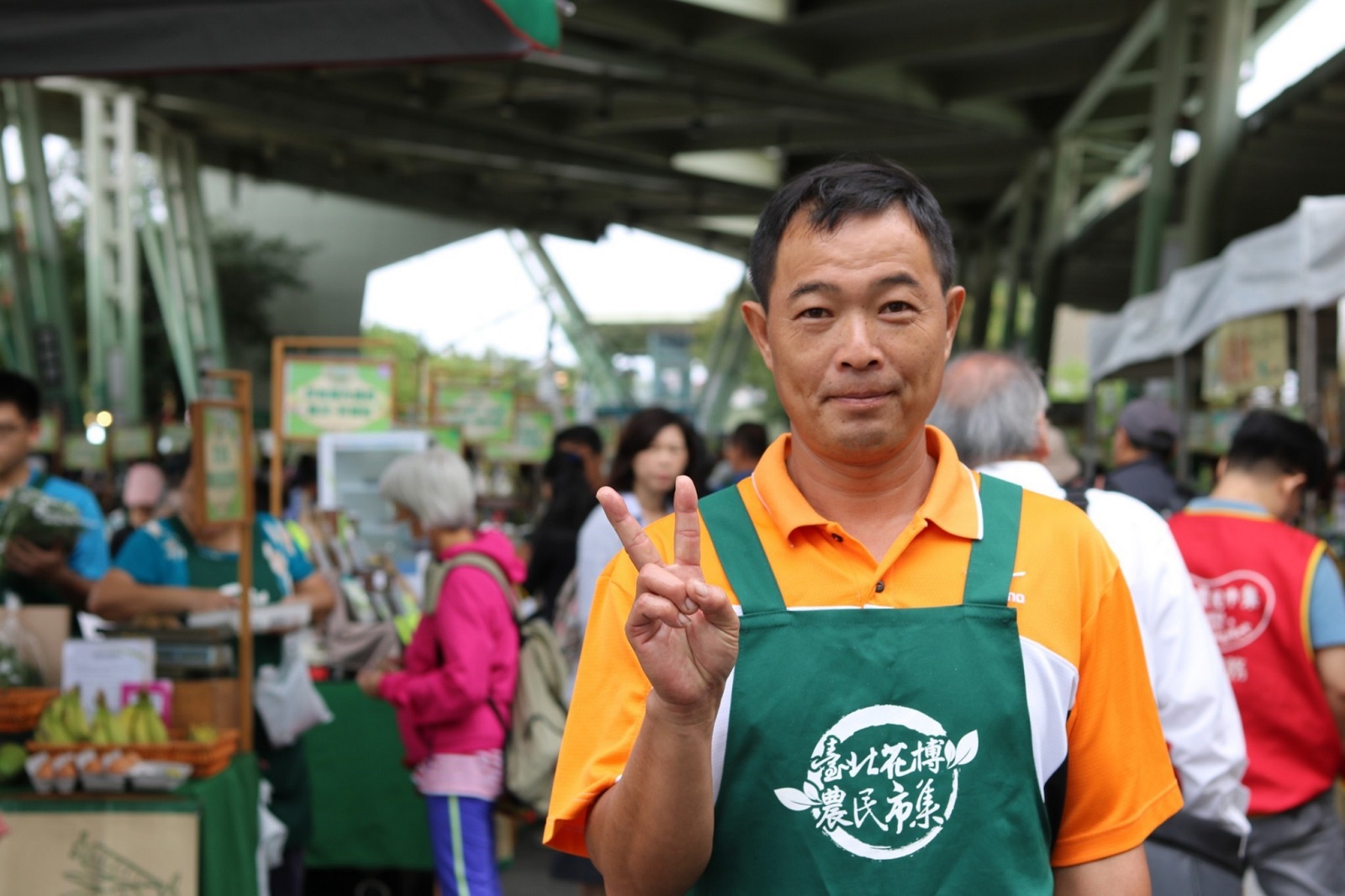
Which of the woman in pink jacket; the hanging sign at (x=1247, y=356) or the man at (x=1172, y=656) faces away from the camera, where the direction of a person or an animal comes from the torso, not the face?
the man

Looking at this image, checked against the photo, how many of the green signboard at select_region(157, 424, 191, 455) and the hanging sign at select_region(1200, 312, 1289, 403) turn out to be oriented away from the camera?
0

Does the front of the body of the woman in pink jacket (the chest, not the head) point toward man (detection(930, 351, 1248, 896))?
no

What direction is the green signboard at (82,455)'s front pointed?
toward the camera

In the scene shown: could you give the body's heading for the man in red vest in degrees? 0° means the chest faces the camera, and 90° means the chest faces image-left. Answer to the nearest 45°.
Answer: approximately 225°

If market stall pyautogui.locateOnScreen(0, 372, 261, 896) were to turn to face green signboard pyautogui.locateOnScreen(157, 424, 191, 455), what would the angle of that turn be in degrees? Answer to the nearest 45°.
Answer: approximately 180°

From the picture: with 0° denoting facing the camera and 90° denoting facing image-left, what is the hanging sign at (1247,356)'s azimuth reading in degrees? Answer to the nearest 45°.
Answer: approximately 45°

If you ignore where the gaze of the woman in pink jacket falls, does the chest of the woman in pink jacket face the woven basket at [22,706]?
yes

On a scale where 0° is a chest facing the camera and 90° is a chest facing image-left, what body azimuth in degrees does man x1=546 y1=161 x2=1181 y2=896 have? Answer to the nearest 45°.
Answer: approximately 0°

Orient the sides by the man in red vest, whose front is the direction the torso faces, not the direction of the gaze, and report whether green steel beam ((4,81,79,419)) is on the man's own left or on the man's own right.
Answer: on the man's own left

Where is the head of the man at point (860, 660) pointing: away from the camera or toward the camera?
toward the camera

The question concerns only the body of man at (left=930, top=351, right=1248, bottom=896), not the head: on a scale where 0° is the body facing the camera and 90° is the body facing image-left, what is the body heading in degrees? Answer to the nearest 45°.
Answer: approximately 180°
